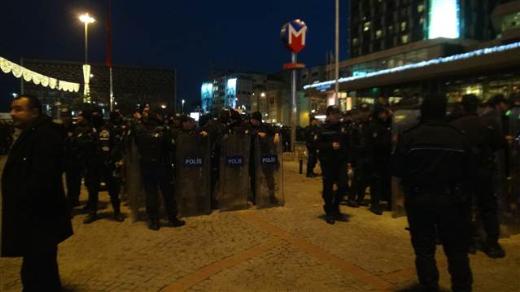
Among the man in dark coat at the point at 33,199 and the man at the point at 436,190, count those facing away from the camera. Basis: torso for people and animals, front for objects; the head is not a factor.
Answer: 1

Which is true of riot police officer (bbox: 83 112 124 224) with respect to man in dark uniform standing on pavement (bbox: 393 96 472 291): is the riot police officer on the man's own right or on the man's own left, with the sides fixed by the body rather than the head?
on the man's own left

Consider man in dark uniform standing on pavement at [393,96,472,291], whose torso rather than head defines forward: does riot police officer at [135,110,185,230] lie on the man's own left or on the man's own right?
on the man's own left

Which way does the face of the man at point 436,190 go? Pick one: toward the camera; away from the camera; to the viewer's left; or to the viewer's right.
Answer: away from the camera

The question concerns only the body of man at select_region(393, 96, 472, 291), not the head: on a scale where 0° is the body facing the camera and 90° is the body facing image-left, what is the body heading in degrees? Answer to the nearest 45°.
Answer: approximately 180°

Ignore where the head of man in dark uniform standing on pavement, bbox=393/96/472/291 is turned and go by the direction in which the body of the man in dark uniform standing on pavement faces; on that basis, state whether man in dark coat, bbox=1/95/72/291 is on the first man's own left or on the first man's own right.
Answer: on the first man's own left

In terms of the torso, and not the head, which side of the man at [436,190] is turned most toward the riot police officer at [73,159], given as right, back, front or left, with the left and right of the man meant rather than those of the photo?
left
